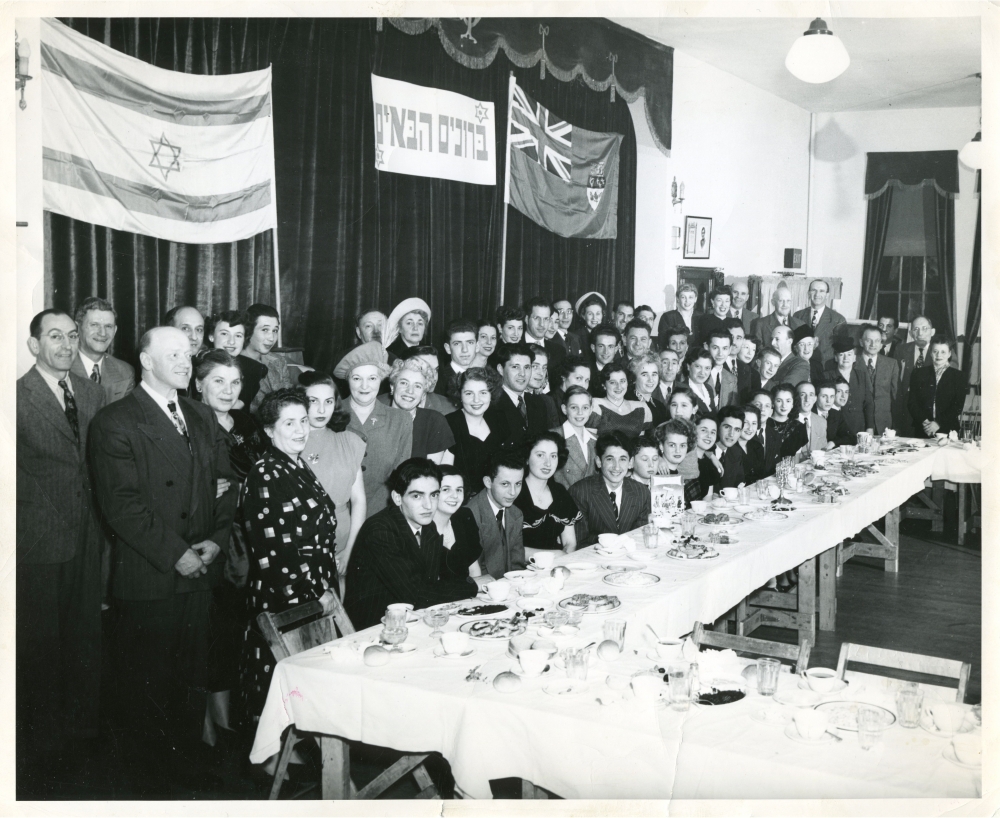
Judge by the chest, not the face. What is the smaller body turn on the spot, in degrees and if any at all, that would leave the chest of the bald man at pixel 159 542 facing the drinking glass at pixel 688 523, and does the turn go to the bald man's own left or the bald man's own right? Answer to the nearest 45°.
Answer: approximately 45° to the bald man's own left

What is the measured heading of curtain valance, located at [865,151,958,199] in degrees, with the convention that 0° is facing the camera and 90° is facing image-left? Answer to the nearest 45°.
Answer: approximately 0°

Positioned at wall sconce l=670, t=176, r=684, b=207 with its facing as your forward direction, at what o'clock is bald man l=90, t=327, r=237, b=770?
The bald man is roughly at 2 o'clock from the wall sconce.

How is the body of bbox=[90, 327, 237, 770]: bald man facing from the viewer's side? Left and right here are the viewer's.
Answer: facing the viewer and to the right of the viewer

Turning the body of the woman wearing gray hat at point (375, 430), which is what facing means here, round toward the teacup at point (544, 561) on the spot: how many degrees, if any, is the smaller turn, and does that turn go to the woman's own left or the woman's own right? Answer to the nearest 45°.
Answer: approximately 45° to the woman's own left

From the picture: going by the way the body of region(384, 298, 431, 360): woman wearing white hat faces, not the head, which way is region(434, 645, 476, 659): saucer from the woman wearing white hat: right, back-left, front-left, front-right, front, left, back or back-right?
front-right

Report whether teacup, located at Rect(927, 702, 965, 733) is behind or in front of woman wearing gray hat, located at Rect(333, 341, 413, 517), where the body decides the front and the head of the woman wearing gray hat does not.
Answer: in front

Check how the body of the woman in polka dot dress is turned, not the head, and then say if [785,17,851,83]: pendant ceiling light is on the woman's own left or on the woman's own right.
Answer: on the woman's own left
